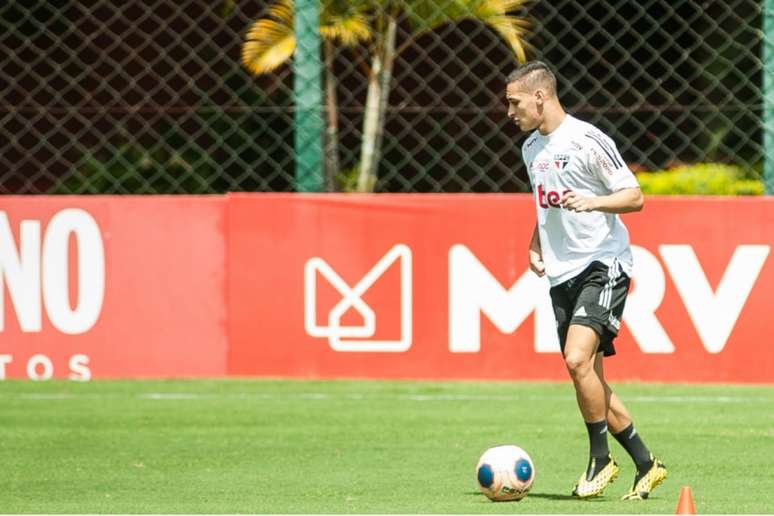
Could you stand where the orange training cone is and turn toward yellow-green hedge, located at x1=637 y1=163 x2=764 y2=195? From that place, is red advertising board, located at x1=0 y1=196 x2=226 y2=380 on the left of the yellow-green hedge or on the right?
left

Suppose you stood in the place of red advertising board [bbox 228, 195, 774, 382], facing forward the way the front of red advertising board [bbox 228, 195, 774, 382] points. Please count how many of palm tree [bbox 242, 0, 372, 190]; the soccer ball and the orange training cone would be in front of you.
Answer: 2

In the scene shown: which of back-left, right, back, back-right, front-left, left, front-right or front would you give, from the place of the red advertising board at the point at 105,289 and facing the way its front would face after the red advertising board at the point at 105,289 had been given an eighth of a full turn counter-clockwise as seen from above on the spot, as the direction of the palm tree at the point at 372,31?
left

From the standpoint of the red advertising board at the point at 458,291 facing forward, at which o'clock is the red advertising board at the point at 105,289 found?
the red advertising board at the point at 105,289 is roughly at 3 o'clock from the red advertising board at the point at 458,291.

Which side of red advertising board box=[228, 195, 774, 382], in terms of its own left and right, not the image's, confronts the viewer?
front

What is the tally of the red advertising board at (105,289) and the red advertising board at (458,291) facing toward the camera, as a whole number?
2

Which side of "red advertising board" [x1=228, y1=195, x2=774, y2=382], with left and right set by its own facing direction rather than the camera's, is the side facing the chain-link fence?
back

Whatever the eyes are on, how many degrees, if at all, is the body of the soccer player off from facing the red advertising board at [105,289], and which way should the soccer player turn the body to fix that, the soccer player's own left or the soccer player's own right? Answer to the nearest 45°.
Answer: approximately 90° to the soccer player's own right

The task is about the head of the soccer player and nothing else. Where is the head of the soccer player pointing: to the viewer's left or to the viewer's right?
to the viewer's left

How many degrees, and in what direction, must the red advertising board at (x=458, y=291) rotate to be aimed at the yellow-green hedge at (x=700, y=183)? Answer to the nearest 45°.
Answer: approximately 135° to its left

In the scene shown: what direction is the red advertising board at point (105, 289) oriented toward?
toward the camera

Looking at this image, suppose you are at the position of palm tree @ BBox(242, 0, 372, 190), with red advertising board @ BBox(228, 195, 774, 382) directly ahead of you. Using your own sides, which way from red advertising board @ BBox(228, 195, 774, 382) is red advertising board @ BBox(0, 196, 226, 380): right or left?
right

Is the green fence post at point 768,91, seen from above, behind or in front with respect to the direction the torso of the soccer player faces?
behind
